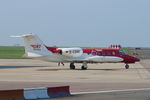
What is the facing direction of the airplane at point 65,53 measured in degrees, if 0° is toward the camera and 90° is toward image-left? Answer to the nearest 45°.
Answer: approximately 270°
